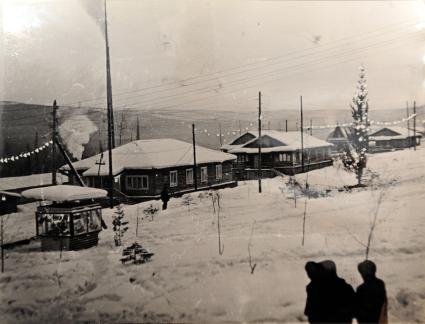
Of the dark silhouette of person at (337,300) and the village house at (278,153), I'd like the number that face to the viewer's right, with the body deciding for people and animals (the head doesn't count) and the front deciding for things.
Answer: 0

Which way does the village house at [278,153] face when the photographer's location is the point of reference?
facing the viewer and to the left of the viewer

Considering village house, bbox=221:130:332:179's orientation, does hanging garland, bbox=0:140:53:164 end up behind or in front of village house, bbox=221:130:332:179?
in front

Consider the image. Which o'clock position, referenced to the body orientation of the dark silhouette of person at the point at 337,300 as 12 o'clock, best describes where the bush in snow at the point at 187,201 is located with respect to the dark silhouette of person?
The bush in snow is roughly at 11 o'clock from the dark silhouette of person.

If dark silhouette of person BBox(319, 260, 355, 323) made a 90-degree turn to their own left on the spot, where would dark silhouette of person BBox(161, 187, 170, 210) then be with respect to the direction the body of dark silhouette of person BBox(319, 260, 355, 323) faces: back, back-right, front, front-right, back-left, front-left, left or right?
front-right

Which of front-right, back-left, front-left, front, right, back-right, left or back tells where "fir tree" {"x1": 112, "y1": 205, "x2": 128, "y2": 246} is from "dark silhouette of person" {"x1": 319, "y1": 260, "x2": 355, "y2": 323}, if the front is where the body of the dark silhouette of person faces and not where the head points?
front-left

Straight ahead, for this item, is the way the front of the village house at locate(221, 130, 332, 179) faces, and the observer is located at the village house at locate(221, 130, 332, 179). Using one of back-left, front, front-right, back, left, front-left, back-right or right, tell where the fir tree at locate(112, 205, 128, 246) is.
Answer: front-right

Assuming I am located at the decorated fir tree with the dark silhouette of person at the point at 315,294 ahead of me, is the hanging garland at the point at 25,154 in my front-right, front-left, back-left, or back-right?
front-right

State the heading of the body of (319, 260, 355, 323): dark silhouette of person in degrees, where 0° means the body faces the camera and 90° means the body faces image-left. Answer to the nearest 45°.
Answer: approximately 135°
